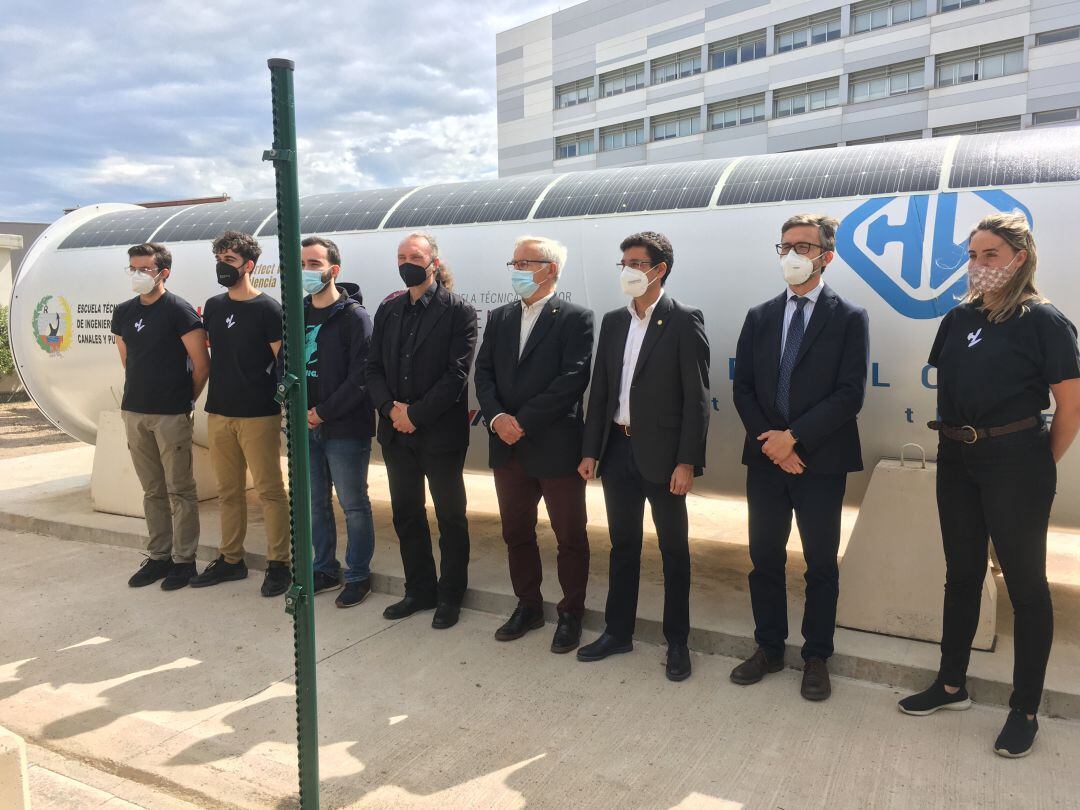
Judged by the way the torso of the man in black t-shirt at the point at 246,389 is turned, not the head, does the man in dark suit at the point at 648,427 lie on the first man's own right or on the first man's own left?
on the first man's own left

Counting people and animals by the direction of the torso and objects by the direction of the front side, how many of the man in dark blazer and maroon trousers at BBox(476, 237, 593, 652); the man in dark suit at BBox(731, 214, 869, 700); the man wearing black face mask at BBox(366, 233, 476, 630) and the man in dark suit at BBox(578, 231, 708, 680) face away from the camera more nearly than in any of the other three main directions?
0

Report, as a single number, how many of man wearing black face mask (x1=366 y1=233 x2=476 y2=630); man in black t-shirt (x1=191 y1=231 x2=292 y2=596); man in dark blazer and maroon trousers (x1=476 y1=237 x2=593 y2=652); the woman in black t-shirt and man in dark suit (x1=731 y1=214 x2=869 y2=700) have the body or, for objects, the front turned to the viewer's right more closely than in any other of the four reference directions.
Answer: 0

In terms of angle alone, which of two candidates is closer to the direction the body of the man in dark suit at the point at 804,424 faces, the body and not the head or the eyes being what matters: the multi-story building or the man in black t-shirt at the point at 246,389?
the man in black t-shirt

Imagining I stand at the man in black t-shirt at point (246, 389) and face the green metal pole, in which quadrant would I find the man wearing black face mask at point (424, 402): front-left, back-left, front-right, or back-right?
front-left

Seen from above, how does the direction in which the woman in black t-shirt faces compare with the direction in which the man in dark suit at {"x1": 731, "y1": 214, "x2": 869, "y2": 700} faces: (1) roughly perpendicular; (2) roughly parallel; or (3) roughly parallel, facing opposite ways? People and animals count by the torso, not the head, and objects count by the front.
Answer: roughly parallel

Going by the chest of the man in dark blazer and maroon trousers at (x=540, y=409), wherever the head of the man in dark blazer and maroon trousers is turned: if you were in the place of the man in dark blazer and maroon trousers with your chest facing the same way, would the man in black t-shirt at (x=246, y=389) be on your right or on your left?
on your right

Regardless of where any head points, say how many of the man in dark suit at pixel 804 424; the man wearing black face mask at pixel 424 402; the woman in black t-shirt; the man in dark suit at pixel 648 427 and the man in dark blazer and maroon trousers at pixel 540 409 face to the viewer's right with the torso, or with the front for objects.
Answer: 0

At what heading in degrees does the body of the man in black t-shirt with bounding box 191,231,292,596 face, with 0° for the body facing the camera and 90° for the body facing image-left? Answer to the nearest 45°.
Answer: approximately 45°

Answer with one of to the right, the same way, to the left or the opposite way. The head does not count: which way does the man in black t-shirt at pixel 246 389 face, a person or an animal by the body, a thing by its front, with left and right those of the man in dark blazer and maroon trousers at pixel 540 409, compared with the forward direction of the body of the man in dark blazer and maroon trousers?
the same way

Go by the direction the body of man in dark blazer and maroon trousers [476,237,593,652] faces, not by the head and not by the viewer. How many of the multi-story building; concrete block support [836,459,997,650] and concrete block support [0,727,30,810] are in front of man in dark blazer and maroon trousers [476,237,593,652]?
1

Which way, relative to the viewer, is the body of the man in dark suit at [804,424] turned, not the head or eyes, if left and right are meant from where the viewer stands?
facing the viewer and to the left of the viewer

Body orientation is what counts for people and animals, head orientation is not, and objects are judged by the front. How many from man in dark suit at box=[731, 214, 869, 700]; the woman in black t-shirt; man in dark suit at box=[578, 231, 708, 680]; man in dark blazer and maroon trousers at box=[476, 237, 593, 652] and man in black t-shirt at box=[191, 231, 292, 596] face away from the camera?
0

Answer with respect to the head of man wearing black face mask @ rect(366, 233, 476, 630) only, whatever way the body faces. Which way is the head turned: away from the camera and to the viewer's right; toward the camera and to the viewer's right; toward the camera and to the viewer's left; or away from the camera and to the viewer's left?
toward the camera and to the viewer's left

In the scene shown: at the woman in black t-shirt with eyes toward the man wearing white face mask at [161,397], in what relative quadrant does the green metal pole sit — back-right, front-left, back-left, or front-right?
front-left

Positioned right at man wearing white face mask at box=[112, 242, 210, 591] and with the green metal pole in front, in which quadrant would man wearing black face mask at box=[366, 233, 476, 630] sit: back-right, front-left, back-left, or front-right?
front-left

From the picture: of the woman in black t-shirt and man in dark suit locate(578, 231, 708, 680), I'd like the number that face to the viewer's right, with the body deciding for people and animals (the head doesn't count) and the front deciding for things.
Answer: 0

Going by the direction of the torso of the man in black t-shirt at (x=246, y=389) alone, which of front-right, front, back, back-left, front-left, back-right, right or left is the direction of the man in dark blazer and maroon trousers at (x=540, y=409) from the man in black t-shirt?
left
